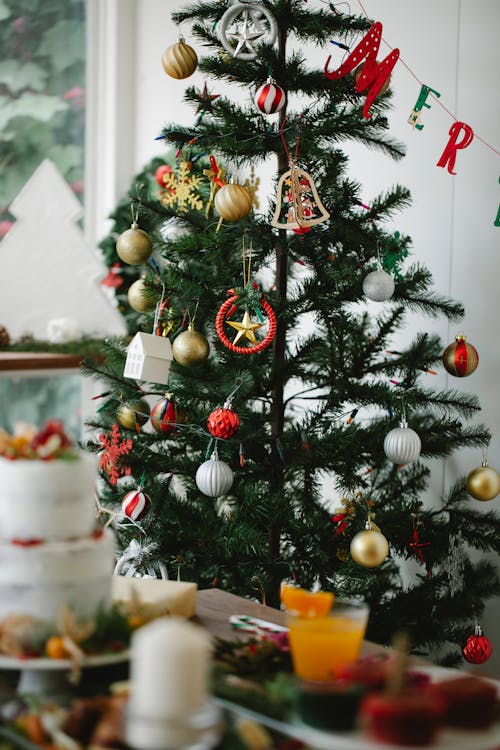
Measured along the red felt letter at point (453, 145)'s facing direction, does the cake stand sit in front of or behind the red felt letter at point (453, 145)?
in front

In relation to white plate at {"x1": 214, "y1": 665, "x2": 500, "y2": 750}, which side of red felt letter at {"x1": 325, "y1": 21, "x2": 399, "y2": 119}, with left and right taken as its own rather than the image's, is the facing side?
front

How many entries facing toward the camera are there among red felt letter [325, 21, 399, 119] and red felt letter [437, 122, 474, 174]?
2

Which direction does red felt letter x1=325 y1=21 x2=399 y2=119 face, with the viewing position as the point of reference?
facing the viewer

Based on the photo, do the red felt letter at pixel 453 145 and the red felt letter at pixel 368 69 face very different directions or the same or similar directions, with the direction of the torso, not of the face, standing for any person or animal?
same or similar directions

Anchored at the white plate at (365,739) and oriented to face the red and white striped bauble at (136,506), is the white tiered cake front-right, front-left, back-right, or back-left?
front-left

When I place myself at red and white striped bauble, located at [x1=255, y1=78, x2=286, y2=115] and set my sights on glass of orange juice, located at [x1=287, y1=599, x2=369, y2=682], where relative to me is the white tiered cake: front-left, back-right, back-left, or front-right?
front-right

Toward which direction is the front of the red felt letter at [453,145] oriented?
toward the camera

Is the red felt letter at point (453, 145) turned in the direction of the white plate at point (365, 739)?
yes

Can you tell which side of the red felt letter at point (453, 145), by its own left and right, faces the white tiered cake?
front

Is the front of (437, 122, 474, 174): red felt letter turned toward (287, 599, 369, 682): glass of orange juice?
yes
